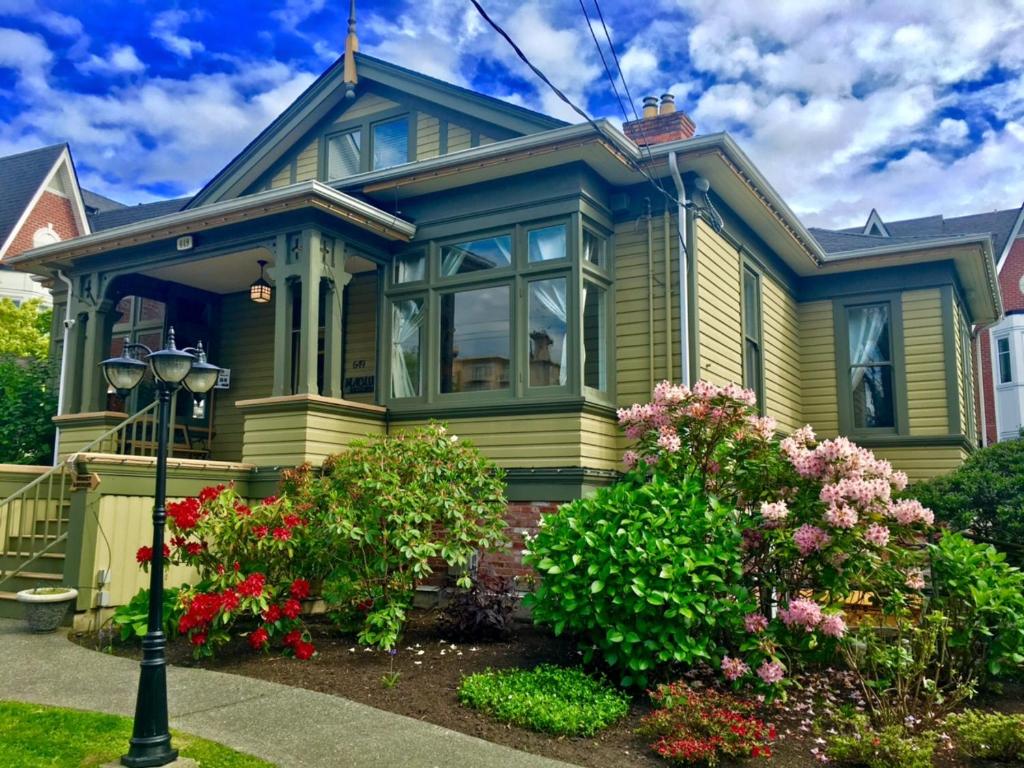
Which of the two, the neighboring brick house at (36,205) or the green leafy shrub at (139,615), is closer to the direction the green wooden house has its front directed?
the green leafy shrub

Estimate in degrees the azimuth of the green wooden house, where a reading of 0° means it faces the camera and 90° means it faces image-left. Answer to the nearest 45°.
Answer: approximately 45°

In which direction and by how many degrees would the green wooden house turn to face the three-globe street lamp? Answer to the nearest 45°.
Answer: approximately 45° to its left

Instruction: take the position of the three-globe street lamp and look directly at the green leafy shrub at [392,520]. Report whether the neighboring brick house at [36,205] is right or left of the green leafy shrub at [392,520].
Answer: left

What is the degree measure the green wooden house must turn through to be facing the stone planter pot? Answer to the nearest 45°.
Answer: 0° — it already faces it

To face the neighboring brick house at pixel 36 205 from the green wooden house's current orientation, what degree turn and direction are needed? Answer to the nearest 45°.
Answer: approximately 90° to its right

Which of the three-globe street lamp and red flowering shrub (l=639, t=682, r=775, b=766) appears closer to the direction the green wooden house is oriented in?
the three-globe street lamp

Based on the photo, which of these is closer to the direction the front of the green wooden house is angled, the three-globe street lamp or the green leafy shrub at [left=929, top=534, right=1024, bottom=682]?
the three-globe street lamp

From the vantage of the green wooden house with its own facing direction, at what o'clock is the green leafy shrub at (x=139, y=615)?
The green leafy shrub is roughly at 12 o'clock from the green wooden house.

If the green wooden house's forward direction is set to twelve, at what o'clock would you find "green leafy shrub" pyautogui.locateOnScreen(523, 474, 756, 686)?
The green leafy shrub is roughly at 10 o'clock from the green wooden house.

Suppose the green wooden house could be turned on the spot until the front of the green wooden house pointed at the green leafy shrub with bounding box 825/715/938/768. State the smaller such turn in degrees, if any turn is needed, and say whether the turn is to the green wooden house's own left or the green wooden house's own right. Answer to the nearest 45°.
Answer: approximately 90° to the green wooden house's own left

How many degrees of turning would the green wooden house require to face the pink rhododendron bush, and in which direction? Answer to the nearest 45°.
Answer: approximately 90° to its left

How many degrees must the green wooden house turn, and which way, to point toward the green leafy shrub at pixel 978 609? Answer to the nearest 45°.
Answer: approximately 90° to its left

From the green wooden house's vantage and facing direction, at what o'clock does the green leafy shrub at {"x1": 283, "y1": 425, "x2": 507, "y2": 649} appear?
The green leafy shrub is roughly at 11 o'clock from the green wooden house.
